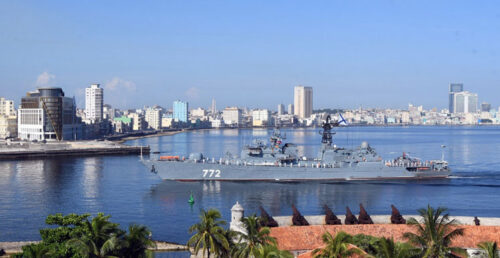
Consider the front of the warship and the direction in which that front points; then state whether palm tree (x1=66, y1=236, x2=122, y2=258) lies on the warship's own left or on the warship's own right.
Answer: on the warship's own left

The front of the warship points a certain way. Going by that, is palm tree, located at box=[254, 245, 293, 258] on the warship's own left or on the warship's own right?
on the warship's own left

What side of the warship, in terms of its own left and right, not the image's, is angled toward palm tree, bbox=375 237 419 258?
left

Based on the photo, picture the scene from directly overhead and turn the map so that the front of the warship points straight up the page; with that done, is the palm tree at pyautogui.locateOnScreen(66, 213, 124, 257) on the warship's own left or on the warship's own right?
on the warship's own left

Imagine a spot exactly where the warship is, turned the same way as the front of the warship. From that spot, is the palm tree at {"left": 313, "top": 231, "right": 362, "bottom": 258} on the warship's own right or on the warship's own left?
on the warship's own left

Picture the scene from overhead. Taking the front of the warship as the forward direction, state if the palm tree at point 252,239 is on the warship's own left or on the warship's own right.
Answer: on the warship's own left

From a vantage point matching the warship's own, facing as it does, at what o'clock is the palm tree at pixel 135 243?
The palm tree is roughly at 9 o'clock from the warship.

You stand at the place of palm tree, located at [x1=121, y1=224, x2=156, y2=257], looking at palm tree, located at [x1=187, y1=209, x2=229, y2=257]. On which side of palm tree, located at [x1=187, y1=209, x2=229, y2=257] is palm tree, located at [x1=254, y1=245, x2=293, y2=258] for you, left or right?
right

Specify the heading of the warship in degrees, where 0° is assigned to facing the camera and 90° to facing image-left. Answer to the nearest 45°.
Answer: approximately 90°

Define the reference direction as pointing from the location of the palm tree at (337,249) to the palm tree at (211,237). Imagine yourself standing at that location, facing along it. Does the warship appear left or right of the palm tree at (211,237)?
right
